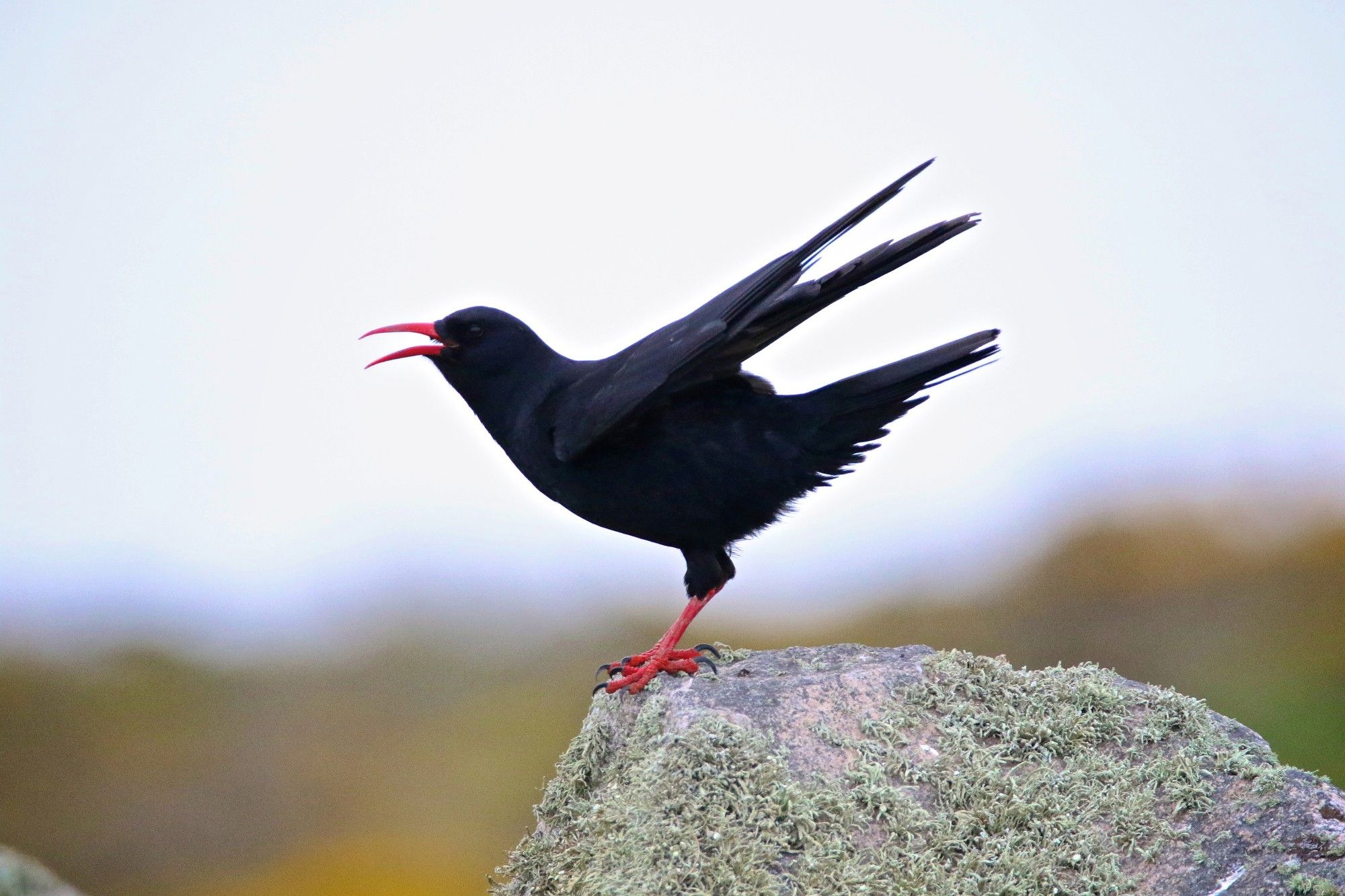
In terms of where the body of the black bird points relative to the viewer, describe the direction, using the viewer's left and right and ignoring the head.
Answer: facing to the left of the viewer

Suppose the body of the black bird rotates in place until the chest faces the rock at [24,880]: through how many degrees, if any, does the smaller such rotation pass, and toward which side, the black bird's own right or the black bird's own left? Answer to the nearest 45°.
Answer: approximately 45° to the black bird's own left
